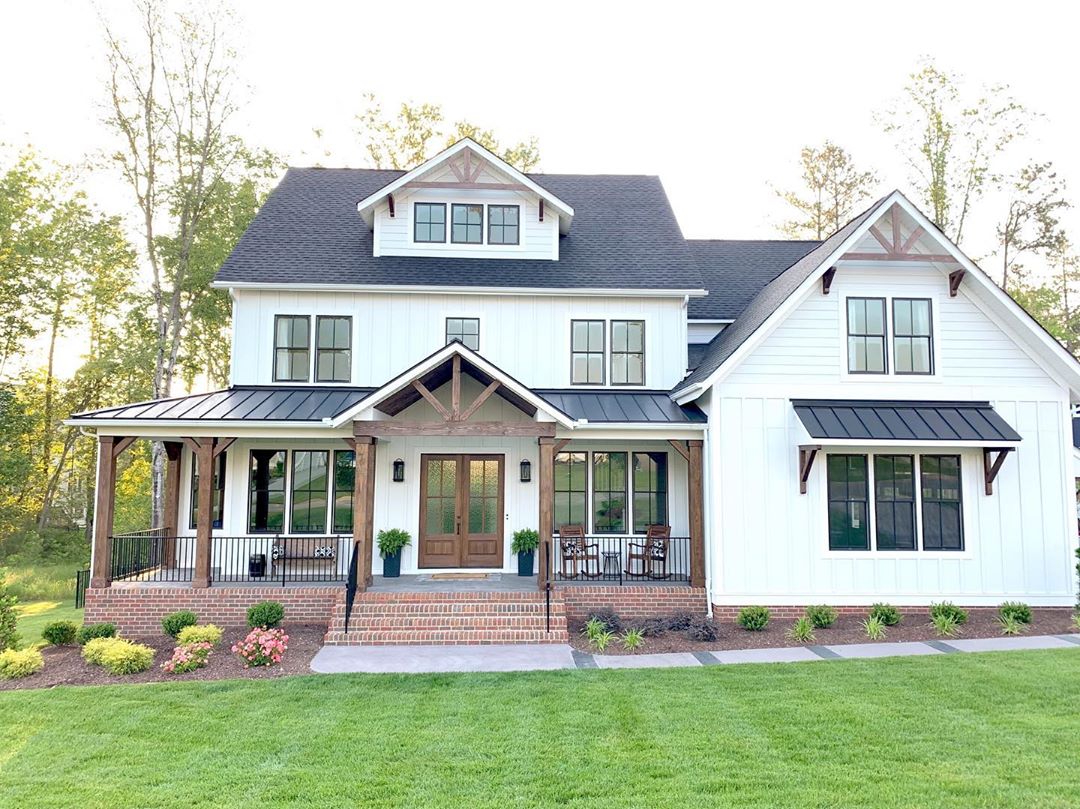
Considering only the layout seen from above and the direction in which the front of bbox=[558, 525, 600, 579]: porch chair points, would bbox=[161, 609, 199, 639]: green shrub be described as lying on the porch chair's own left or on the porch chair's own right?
on the porch chair's own right

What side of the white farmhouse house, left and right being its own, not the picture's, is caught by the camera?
front

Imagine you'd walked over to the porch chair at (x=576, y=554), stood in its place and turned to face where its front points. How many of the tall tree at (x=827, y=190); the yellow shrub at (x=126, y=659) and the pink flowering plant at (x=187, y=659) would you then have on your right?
2

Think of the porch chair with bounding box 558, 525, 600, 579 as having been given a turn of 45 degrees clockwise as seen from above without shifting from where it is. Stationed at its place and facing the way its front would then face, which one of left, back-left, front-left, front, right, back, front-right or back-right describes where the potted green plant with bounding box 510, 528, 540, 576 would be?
right

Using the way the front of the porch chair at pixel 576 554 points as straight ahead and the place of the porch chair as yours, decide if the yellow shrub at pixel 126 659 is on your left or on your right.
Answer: on your right

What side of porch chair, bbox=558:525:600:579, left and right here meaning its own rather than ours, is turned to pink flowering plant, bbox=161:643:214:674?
right

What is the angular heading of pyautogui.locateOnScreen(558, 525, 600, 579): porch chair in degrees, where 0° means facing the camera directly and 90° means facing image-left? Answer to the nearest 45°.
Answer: approximately 315°
